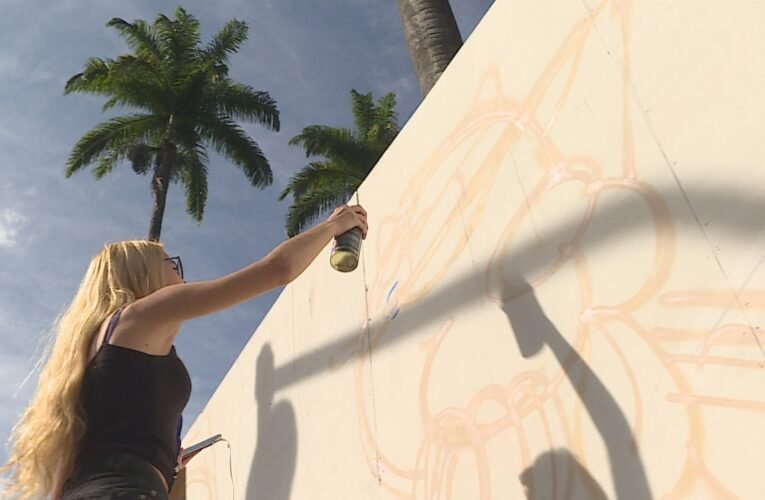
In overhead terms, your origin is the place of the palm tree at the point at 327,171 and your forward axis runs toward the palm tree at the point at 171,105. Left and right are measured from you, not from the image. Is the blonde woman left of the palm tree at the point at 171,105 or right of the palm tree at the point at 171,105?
left

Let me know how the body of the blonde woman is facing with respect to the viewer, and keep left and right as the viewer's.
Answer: facing to the right of the viewer

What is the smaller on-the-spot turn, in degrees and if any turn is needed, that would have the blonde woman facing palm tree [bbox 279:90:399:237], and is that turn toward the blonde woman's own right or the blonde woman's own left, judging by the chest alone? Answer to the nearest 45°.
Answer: approximately 90° to the blonde woman's own left

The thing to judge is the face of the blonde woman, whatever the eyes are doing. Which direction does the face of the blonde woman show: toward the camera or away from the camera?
away from the camera
